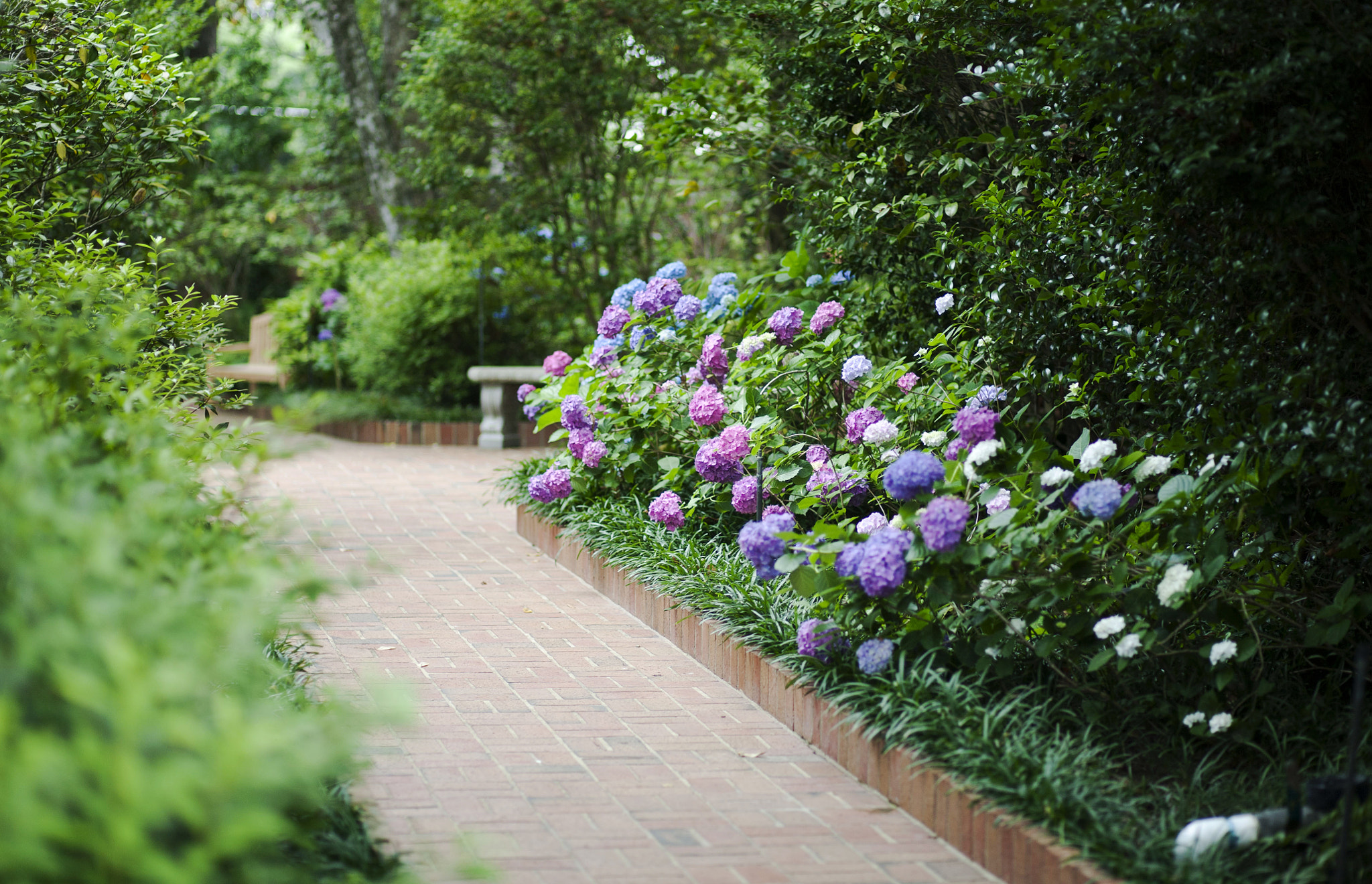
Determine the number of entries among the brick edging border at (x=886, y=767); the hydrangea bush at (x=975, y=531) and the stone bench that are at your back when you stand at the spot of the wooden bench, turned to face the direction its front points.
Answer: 0

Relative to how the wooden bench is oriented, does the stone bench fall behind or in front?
in front

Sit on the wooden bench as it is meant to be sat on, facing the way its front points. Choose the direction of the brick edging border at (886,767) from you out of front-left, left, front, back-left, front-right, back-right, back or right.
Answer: left

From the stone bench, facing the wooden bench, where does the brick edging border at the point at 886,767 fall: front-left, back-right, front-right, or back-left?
back-left
